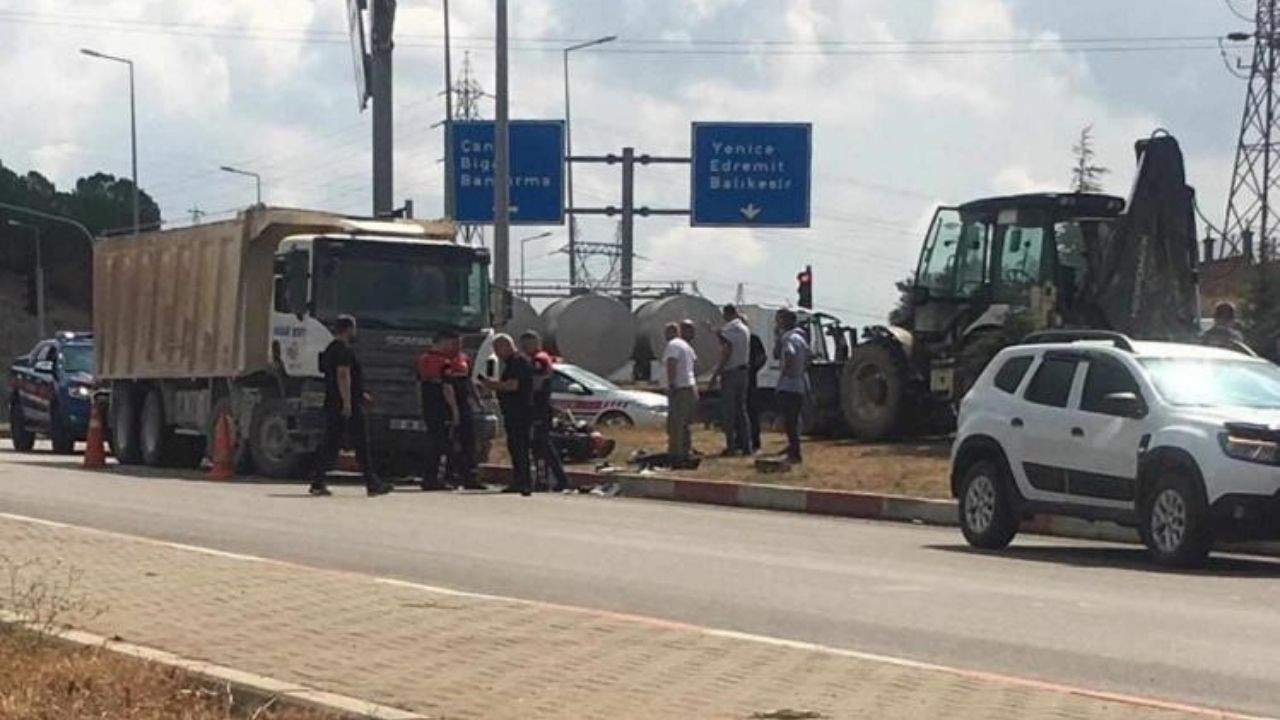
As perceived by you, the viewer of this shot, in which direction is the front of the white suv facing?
facing the viewer and to the right of the viewer

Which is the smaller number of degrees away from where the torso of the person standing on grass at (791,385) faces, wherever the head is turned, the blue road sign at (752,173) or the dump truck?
the dump truck

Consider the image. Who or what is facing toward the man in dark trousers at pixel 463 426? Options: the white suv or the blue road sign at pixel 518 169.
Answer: the blue road sign

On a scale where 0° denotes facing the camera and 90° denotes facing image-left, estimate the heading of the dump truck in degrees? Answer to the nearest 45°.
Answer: approximately 315°

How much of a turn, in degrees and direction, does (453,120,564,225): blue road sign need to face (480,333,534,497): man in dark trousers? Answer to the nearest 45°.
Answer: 0° — it already faces them

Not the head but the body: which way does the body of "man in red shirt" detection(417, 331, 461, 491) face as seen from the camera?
to the viewer's right

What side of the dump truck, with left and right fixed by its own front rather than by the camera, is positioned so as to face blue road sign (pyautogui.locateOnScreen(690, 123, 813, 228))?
left

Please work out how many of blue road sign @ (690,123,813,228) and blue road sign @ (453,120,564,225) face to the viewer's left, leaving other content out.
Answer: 0

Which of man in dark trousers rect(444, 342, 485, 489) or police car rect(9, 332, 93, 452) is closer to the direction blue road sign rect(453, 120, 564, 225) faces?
the man in dark trousers

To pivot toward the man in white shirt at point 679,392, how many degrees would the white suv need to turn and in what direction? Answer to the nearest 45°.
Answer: approximately 180°

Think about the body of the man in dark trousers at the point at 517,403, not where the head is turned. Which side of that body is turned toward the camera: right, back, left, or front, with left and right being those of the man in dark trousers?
left
